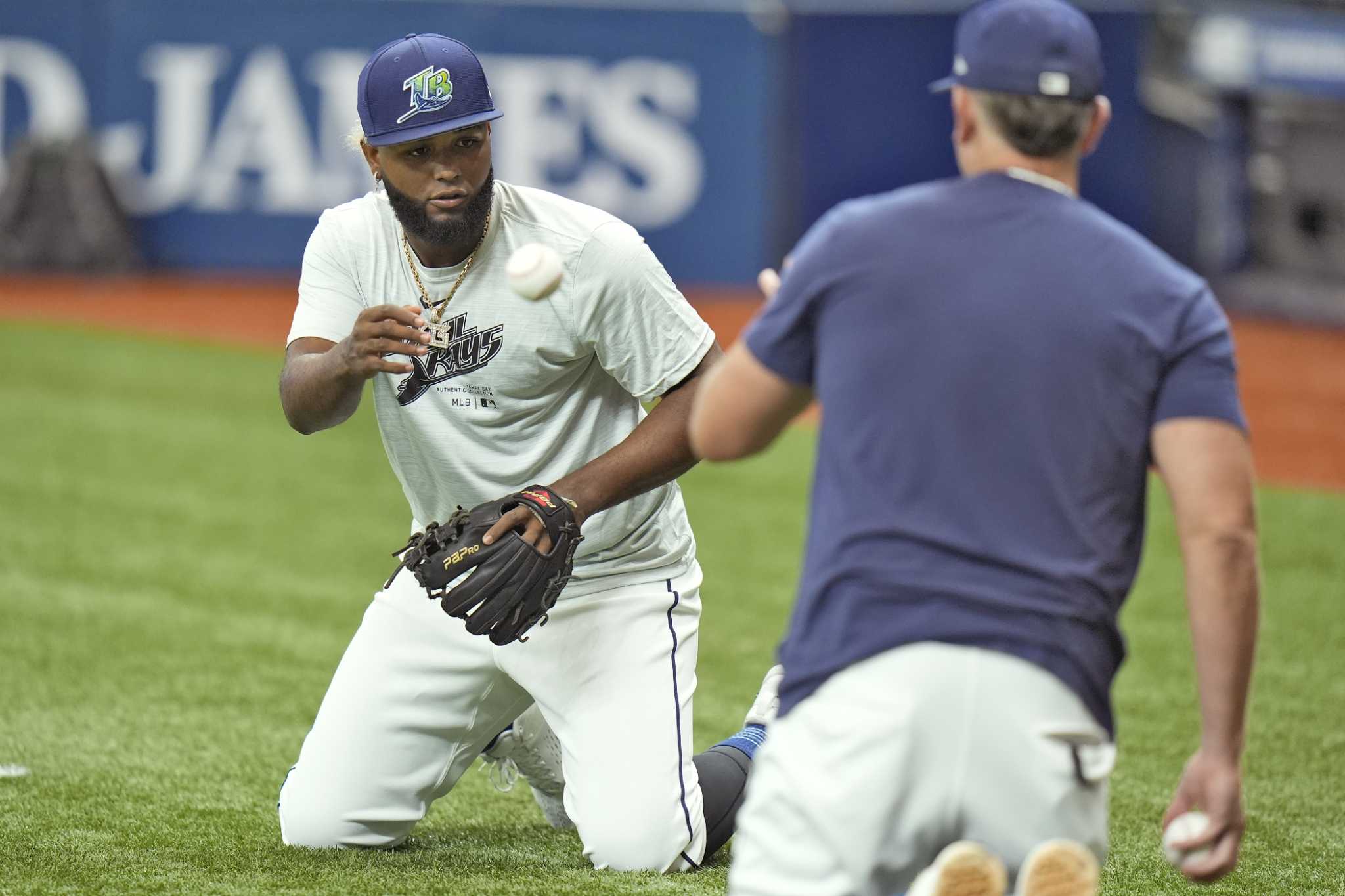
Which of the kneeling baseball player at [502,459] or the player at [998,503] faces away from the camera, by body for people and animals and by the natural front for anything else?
the player

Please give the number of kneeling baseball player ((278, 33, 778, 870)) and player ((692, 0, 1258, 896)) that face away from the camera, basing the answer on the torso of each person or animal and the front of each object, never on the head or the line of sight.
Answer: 1

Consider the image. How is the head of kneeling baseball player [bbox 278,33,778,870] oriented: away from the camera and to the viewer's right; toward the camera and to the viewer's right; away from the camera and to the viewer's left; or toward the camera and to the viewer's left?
toward the camera and to the viewer's right

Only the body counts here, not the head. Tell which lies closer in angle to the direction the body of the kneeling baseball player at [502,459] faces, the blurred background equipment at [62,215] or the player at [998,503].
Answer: the player

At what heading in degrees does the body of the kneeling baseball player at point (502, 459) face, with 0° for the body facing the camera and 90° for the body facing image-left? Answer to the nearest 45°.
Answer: approximately 45°

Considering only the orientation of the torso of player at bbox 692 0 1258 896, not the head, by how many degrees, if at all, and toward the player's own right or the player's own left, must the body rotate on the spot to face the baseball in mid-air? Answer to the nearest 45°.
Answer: approximately 45° to the player's own left

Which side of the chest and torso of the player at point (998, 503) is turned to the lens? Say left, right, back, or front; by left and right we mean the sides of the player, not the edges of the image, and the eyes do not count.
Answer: back

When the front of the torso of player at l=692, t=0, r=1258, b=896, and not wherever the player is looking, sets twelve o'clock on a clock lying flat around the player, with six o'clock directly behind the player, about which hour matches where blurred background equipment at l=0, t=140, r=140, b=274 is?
The blurred background equipment is roughly at 11 o'clock from the player.

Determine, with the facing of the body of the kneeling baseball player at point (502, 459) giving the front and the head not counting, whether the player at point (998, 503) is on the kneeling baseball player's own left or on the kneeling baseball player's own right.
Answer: on the kneeling baseball player's own left
